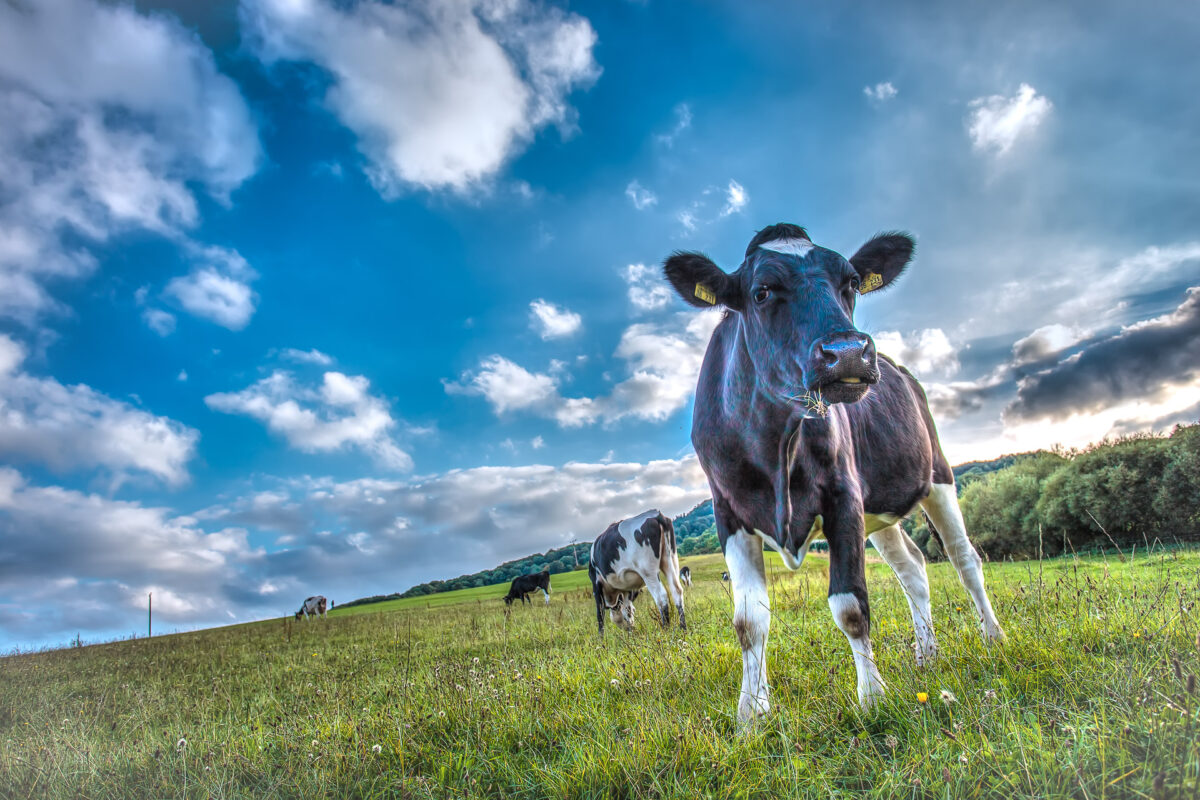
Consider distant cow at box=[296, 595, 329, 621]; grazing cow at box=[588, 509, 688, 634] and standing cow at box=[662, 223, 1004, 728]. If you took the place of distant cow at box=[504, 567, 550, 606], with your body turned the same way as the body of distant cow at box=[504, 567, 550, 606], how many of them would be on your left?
2

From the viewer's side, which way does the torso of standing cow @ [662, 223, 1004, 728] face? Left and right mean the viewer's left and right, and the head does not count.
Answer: facing the viewer and to the left of the viewer

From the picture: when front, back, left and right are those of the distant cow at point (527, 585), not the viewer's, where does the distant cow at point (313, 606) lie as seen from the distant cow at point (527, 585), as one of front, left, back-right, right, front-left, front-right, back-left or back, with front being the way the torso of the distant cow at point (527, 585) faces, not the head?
front-right

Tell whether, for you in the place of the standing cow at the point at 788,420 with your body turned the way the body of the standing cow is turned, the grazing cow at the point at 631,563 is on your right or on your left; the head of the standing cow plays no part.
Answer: on your right

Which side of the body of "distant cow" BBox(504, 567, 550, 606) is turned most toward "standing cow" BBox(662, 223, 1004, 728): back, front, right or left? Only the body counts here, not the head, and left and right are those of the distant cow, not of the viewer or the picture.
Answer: left

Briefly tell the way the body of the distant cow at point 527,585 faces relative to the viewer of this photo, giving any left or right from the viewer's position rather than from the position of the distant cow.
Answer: facing to the left of the viewer

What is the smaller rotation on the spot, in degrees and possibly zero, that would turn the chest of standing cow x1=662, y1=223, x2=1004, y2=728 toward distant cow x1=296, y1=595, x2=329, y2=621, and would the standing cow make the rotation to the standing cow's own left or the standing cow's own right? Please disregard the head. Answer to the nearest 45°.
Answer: approximately 90° to the standing cow's own right

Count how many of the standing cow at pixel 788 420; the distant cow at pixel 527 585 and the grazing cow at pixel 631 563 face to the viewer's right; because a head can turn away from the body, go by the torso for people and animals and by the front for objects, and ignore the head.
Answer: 0

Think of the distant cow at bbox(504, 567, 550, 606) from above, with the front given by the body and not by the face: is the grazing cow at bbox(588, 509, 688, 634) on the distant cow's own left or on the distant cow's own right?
on the distant cow's own left
